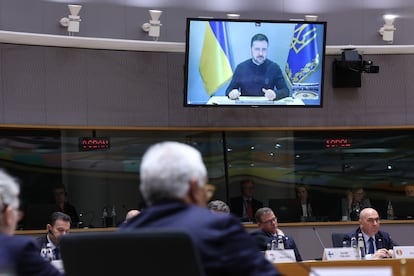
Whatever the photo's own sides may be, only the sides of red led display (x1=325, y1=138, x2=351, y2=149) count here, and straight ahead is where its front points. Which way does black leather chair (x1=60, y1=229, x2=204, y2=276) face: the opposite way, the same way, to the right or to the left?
the opposite way

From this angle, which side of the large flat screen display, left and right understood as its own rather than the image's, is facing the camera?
front

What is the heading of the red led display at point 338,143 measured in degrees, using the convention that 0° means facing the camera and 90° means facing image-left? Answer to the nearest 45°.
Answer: approximately 0°

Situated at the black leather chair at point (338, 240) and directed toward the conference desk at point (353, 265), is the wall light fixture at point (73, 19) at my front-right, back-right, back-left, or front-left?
back-right

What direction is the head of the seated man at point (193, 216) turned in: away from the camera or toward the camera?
away from the camera

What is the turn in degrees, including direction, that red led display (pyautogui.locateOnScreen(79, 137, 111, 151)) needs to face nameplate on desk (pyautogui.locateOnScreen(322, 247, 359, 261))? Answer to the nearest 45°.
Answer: approximately 45° to its left

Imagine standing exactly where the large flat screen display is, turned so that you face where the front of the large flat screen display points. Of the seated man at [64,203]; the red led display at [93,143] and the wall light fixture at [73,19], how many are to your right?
3

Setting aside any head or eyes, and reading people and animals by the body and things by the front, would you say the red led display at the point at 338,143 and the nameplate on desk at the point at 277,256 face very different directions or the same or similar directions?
same or similar directions

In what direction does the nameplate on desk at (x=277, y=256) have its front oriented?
toward the camera

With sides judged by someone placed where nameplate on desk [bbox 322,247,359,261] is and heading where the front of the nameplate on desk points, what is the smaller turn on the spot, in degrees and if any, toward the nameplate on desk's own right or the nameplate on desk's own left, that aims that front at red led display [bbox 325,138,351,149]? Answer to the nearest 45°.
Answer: approximately 180°

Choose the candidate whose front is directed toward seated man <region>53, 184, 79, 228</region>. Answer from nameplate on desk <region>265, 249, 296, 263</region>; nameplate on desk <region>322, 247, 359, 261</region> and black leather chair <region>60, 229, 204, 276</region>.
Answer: the black leather chair

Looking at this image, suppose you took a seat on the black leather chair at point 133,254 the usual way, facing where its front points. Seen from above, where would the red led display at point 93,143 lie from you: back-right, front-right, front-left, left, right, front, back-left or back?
front

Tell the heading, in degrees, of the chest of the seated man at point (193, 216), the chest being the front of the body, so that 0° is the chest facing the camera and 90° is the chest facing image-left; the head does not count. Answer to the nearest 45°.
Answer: approximately 225°

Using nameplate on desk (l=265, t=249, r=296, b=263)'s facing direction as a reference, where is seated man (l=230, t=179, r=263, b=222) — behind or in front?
behind

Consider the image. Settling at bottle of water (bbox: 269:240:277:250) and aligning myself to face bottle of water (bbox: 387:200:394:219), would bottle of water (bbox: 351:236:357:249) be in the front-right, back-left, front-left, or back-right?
front-right

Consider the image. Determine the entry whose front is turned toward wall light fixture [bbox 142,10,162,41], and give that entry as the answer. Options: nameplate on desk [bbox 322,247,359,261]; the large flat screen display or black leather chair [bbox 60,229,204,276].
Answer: the black leather chair

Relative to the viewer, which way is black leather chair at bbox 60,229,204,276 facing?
away from the camera
